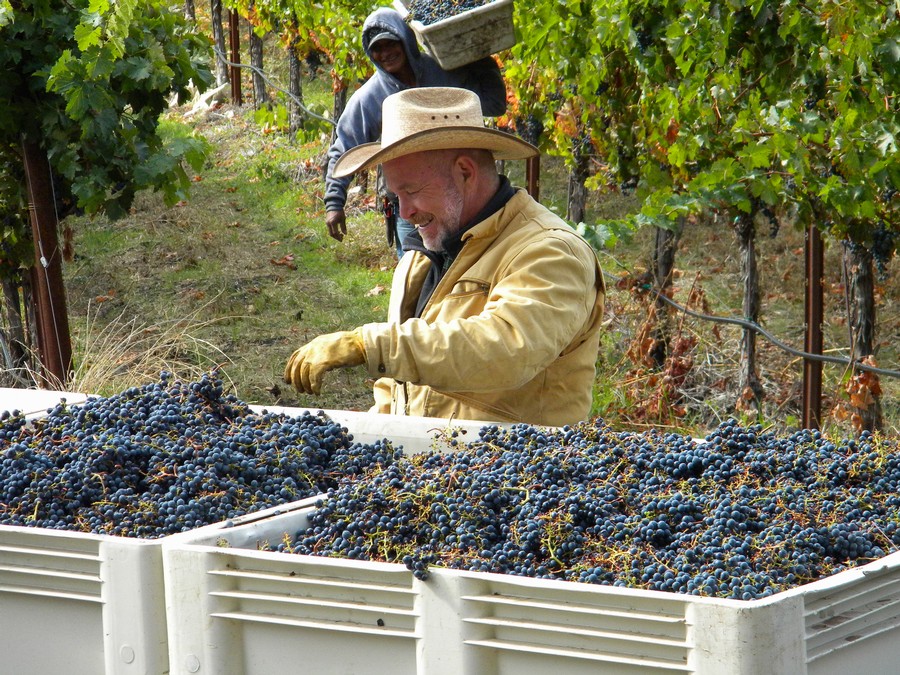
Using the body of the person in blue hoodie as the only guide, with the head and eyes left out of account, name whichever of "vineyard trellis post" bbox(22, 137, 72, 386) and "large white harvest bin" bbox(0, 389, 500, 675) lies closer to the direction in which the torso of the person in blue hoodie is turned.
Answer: the large white harvest bin

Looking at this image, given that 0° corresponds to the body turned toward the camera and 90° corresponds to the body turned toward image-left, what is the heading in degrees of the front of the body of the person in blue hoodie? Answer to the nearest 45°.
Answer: approximately 0°

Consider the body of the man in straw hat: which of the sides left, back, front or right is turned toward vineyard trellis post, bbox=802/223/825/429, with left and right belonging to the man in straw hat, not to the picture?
back

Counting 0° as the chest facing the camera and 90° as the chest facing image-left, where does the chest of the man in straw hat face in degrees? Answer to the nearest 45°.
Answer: approximately 45°

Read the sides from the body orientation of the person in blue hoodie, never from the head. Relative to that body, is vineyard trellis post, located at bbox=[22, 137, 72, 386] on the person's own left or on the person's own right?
on the person's own right

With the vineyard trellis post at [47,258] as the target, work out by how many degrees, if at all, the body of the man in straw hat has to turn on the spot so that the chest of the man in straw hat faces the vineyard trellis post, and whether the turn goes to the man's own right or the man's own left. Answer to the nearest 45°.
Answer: approximately 90° to the man's own right

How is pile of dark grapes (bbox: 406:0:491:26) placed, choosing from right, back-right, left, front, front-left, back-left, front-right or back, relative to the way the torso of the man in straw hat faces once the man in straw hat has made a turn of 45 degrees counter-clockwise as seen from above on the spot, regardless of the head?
back
